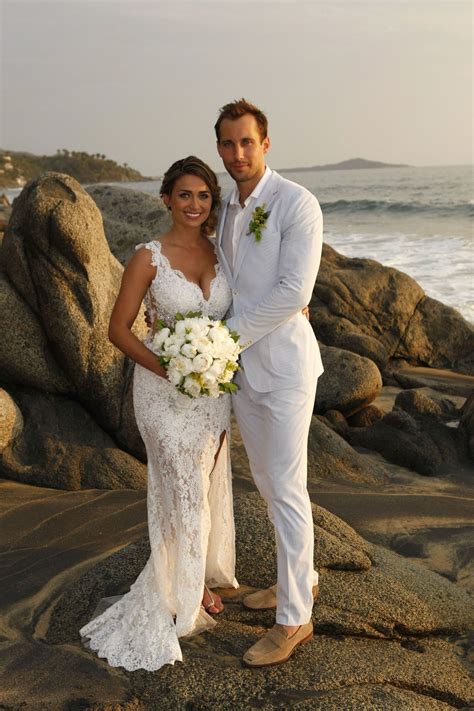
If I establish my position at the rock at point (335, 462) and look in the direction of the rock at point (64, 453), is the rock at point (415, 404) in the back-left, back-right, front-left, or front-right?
back-right

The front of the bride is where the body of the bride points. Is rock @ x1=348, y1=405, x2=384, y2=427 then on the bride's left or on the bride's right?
on the bride's left

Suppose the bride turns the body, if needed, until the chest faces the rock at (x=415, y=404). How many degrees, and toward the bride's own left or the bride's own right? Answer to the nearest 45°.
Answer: approximately 90° to the bride's own left

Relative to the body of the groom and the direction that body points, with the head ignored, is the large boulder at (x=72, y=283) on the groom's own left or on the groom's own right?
on the groom's own right

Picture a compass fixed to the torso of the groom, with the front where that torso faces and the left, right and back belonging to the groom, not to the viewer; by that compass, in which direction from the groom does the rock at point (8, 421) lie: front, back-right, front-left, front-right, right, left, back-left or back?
right

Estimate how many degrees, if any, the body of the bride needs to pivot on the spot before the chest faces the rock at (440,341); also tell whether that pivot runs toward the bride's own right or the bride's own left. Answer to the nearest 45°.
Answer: approximately 90° to the bride's own left

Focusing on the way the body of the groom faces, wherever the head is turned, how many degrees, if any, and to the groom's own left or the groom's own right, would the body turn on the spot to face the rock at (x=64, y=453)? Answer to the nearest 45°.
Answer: approximately 90° to the groom's own right

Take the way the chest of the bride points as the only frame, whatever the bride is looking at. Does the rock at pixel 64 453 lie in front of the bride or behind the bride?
behind

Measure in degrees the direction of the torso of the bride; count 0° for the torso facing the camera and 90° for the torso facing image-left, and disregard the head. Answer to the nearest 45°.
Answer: approximately 315°

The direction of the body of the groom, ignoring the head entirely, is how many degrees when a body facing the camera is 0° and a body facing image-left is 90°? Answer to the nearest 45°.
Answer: approximately 45°
